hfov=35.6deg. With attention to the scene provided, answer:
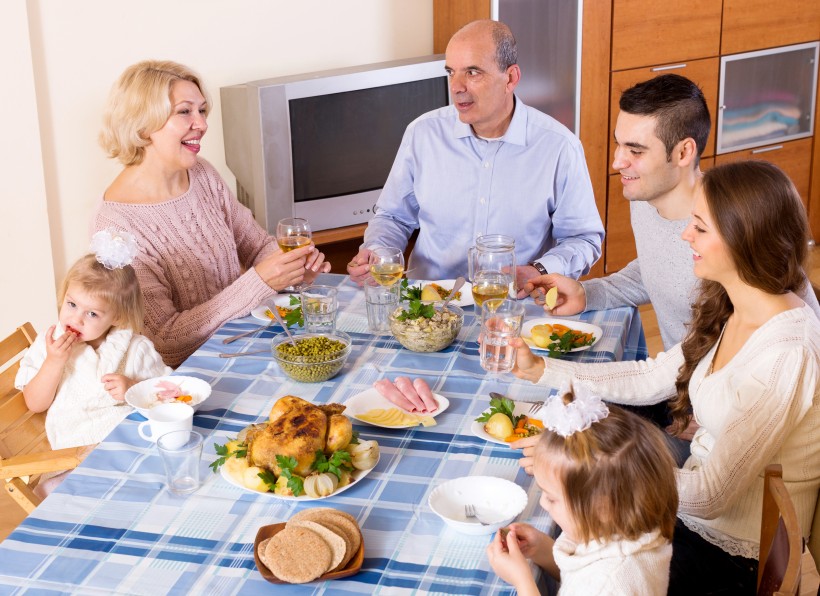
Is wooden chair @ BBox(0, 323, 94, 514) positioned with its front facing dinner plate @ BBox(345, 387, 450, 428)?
yes

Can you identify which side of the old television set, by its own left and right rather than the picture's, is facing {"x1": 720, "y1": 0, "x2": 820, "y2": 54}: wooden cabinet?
left

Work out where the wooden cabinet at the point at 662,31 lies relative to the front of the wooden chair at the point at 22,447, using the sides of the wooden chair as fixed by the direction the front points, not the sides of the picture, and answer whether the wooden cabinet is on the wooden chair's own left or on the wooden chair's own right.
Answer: on the wooden chair's own left

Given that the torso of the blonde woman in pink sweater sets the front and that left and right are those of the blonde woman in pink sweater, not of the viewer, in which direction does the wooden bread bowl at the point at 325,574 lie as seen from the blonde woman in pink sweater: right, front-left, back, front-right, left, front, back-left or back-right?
front-right

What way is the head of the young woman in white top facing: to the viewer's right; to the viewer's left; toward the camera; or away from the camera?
to the viewer's left

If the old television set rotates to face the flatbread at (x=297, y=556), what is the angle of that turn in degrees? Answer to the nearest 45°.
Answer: approximately 45° to its right

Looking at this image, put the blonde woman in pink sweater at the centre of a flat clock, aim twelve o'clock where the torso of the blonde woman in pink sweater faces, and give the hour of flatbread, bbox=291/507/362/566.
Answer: The flatbread is roughly at 1 o'clock from the blonde woman in pink sweater.

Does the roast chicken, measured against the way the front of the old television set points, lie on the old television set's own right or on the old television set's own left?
on the old television set's own right
